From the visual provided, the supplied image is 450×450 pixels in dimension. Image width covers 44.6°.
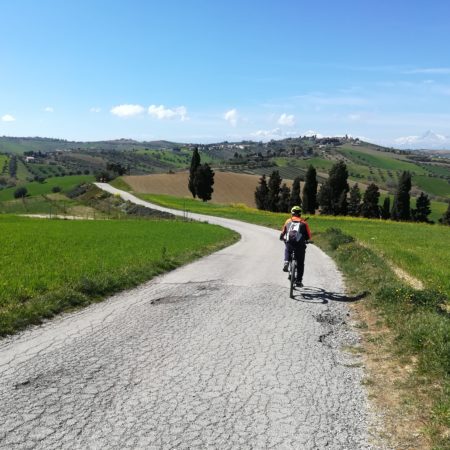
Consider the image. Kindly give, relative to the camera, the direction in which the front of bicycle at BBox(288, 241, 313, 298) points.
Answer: facing away from the viewer

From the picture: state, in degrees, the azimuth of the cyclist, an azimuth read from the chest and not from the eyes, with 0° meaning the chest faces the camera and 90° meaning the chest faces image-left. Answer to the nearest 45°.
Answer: approximately 180°
